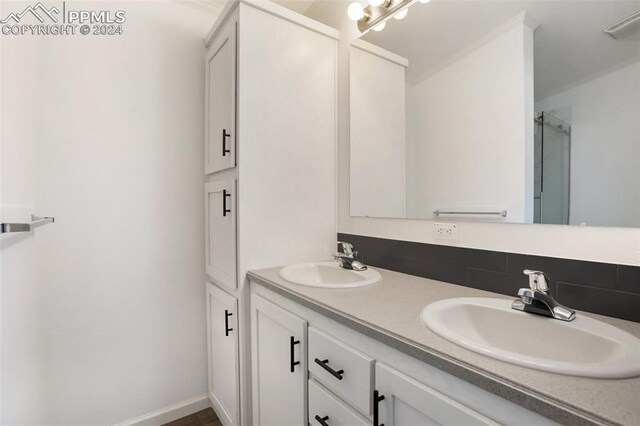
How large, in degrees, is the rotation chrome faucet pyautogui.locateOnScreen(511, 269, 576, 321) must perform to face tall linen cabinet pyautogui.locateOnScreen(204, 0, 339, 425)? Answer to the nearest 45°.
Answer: approximately 45° to its right

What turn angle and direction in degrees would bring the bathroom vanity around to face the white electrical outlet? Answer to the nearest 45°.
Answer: approximately 135° to its right

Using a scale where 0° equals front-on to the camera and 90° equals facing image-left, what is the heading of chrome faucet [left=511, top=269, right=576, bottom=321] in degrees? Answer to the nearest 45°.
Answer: approximately 45°

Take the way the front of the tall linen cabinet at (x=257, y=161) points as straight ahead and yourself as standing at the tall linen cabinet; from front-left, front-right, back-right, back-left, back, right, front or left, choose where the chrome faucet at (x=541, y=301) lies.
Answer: left

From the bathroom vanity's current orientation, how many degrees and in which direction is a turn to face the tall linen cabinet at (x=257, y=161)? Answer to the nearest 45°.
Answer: approximately 90° to its right

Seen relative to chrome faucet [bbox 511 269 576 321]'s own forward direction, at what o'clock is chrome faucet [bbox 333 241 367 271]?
chrome faucet [bbox 333 241 367 271] is roughly at 2 o'clock from chrome faucet [bbox 511 269 576 321].
